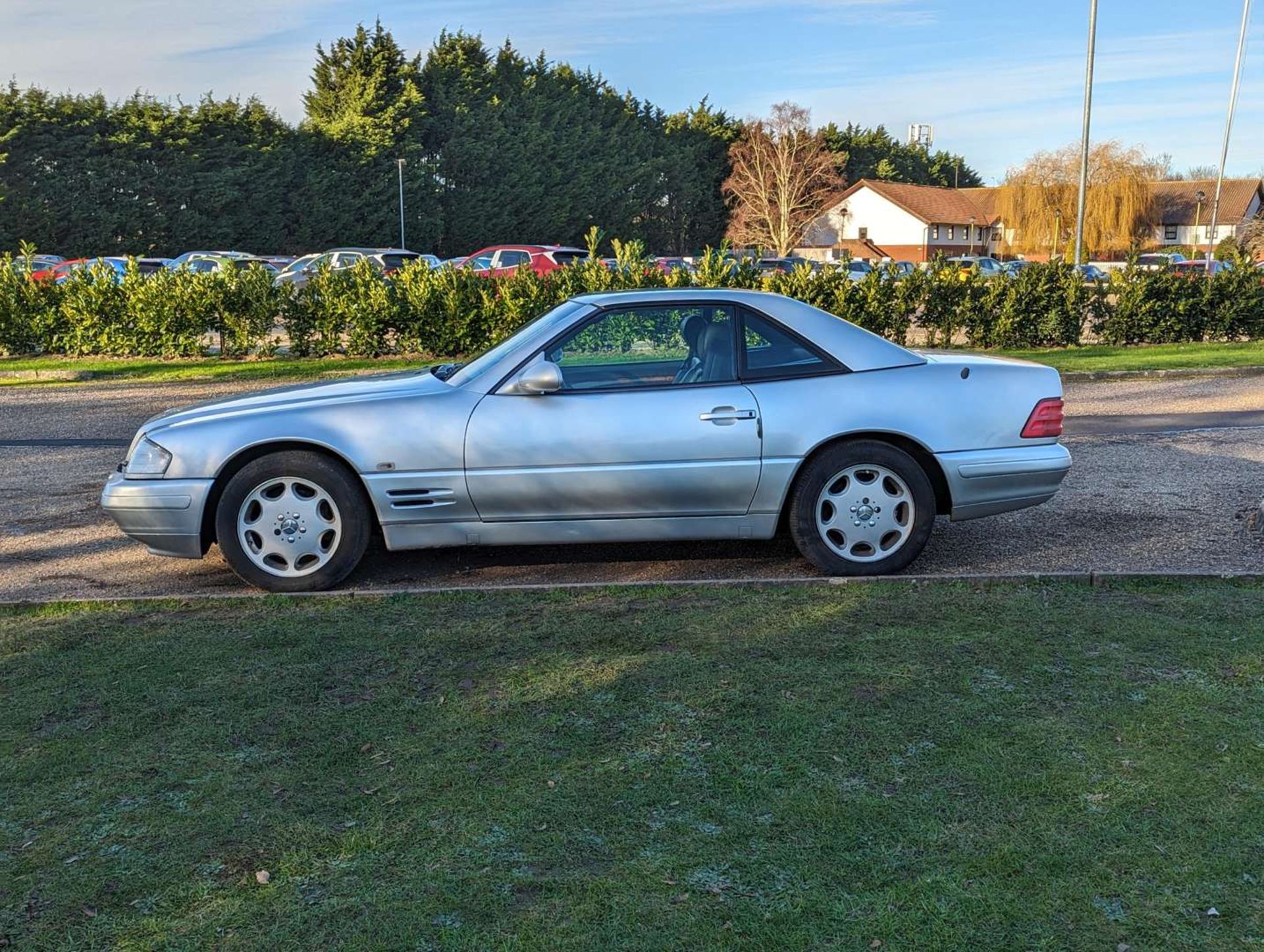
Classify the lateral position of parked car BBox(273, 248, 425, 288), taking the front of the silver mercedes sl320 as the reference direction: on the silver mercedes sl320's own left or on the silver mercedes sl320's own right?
on the silver mercedes sl320's own right

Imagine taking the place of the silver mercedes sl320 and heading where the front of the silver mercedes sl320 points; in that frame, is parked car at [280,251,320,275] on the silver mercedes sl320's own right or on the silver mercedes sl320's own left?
on the silver mercedes sl320's own right

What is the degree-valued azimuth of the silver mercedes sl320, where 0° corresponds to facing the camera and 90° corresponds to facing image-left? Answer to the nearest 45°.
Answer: approximately 90°

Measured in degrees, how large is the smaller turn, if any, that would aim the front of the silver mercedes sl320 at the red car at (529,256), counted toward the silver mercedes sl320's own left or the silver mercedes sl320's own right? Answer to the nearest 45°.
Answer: approximately 90° to the silver mercedes sl320's own right

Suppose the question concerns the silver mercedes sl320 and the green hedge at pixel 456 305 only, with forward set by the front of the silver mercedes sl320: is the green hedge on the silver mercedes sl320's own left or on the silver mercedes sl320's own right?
on the silver mercedes sl320's own right
